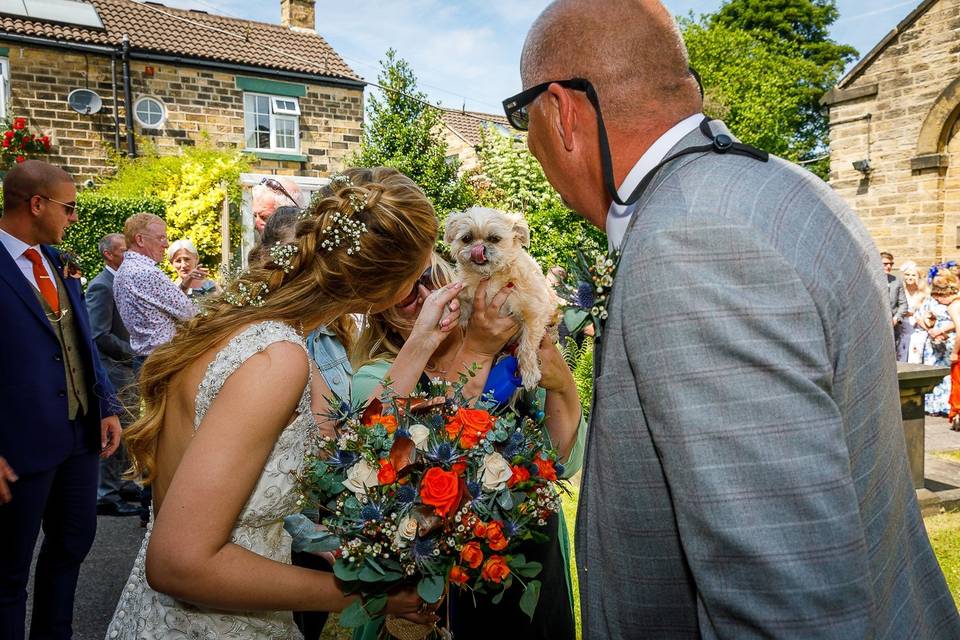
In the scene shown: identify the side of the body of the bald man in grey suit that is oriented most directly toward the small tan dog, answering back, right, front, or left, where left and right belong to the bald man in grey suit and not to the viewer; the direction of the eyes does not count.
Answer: front

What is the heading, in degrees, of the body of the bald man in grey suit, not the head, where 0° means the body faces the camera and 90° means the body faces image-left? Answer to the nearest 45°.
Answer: approximately 135°

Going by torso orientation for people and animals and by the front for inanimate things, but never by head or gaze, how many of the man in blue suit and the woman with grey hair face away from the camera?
0

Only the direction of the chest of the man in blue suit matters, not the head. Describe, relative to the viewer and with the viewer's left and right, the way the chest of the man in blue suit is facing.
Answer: facing the viewer and to the right of the viewer

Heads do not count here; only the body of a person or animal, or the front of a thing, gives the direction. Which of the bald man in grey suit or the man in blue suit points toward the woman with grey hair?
the bald man in grey suit

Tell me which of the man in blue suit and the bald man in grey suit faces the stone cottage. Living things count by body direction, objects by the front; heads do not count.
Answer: the bald man in grey suit

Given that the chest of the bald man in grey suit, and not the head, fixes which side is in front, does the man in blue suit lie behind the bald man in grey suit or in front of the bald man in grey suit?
in front

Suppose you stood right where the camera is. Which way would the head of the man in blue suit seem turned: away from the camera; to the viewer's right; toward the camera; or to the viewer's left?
to the viewer's right

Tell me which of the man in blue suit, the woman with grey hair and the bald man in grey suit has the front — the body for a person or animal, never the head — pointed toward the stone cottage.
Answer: the bald man in grey suit

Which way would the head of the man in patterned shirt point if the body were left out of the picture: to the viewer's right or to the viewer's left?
to the viewer's right

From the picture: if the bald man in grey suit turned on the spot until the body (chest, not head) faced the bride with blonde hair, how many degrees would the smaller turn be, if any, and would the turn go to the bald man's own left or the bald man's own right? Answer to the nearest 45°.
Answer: approximately 45° to the bald man's own left
